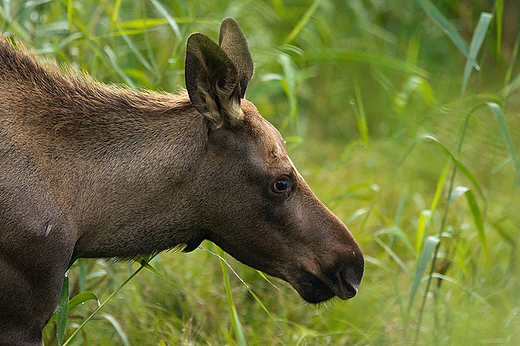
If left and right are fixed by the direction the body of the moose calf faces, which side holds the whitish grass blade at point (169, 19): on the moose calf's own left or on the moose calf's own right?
on the moose calf's own left

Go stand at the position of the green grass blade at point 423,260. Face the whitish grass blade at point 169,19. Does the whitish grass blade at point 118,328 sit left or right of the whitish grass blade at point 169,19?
left

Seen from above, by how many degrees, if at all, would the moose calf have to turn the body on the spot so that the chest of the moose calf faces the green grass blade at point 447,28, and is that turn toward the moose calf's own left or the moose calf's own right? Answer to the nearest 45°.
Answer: approximately 45° to the moose calf's own left

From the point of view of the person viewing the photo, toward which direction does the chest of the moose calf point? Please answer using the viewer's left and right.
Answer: facing to the right of the viewer

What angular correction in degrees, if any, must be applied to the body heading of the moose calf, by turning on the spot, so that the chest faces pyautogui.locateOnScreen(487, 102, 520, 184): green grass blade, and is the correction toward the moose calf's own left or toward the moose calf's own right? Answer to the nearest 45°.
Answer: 0° — it already faces it

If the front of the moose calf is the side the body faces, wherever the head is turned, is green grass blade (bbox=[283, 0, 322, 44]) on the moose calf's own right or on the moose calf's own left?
on the moose calf's own left
